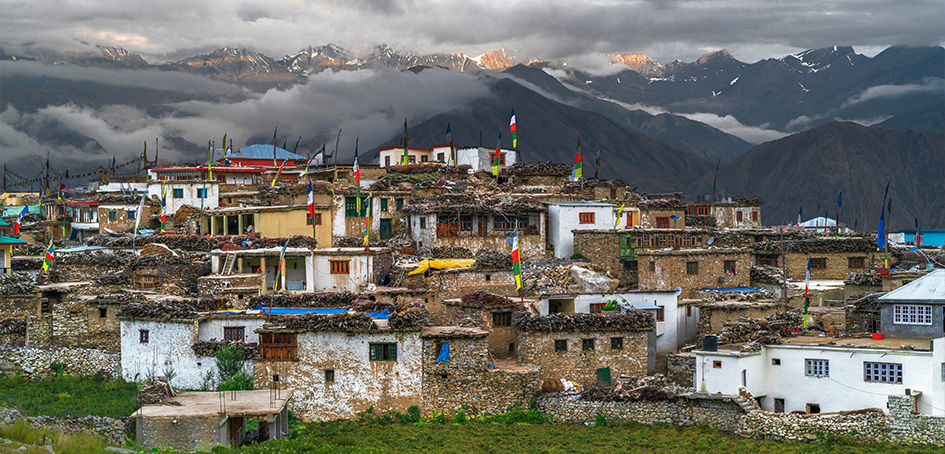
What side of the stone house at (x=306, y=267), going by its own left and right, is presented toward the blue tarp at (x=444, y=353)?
front

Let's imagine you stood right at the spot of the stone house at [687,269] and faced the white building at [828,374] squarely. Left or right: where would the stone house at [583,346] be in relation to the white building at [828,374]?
right

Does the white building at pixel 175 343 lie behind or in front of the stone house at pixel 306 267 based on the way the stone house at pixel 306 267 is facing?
in front

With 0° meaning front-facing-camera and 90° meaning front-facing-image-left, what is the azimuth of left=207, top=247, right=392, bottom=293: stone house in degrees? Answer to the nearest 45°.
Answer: approximately 0°

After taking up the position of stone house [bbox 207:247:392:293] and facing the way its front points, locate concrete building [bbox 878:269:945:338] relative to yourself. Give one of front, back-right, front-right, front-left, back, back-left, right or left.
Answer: front-left

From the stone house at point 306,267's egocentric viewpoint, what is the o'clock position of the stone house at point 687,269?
the stone house at point 687,269 is roughly at 9 o'clock from the stone house at point 306,267.

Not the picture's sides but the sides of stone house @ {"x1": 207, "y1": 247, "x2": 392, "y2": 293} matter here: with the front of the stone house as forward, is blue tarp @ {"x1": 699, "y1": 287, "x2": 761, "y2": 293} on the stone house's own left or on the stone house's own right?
on the stone house's own left

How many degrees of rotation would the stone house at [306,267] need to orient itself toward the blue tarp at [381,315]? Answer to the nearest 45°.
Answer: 0° — it already faces it
